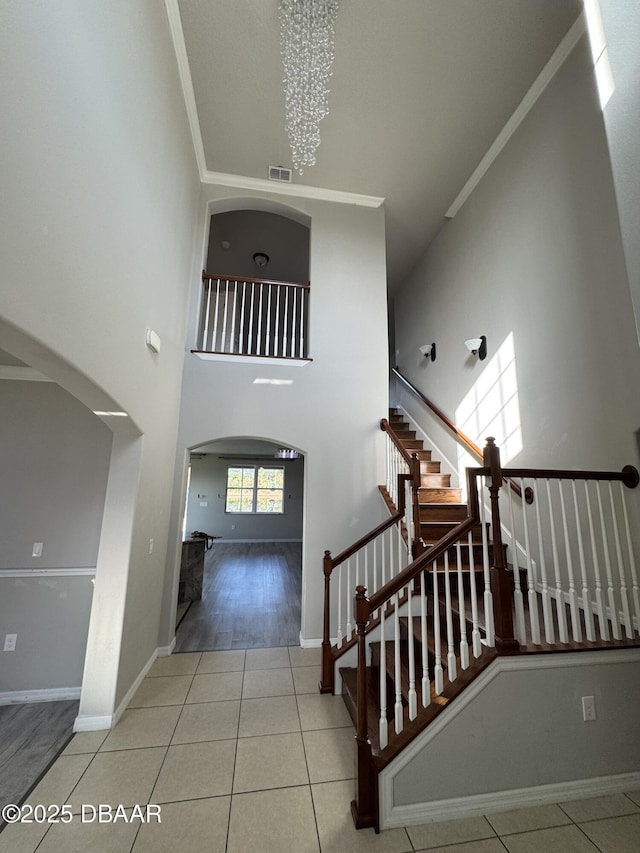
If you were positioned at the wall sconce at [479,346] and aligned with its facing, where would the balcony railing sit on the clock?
The balcony railing is roughly at 1 o'clock from the wall sconce.

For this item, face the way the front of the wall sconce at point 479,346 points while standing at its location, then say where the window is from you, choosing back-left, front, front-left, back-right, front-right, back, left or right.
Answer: right

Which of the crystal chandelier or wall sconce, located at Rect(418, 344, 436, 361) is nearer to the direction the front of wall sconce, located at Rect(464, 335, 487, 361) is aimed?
the crystal chandelier

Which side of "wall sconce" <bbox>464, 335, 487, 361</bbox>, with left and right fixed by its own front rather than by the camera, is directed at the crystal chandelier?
front

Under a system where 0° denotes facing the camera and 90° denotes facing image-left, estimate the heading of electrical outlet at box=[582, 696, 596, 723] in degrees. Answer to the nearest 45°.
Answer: approximately 315°

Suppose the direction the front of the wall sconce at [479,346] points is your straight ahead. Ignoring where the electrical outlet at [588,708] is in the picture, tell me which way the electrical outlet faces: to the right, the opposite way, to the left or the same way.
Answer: to the left

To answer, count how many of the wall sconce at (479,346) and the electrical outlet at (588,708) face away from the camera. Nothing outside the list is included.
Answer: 0
